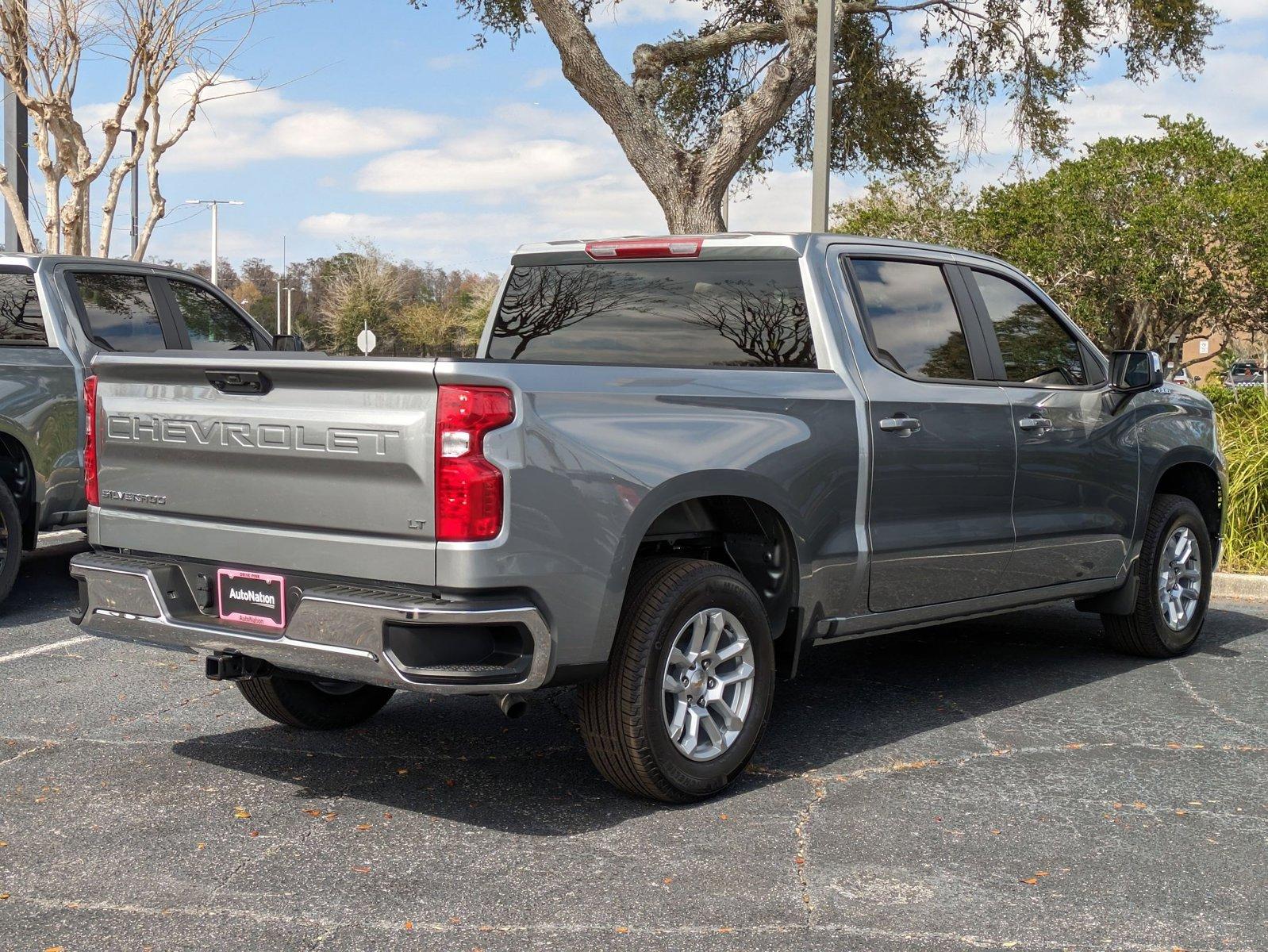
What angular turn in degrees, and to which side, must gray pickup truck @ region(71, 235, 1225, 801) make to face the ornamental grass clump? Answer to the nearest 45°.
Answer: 0° — it already faces it

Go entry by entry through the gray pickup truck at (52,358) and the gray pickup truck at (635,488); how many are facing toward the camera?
0

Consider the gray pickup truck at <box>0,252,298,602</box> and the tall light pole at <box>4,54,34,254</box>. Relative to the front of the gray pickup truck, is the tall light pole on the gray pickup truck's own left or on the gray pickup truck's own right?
on the gray pickup truck's own left

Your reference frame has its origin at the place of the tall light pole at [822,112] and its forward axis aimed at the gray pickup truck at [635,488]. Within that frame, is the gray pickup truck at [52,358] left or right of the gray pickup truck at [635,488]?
right

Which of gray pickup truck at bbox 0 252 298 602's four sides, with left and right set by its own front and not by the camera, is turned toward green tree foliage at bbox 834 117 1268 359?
front

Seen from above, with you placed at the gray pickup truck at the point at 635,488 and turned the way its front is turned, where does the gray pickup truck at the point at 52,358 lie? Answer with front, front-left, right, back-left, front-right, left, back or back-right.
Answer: left

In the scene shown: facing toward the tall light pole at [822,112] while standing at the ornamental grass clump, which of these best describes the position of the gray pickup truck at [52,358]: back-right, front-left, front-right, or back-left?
front-left

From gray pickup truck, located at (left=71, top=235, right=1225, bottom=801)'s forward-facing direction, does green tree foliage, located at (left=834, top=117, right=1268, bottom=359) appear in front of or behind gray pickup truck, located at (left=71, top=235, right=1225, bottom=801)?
in front

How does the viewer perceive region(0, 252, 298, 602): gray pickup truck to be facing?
facing away from the viewer and to the right of the viewer

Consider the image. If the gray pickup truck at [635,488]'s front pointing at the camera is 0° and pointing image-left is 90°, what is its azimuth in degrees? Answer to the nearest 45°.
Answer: approximately 225°

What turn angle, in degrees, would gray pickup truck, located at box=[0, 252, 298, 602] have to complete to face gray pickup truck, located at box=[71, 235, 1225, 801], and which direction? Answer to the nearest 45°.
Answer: approximately 90° to its right

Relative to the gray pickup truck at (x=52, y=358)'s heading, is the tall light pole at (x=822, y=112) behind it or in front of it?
in front

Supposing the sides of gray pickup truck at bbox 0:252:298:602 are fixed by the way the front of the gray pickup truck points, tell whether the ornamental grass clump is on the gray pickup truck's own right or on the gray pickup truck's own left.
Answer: on the gray pickup truck's own right
